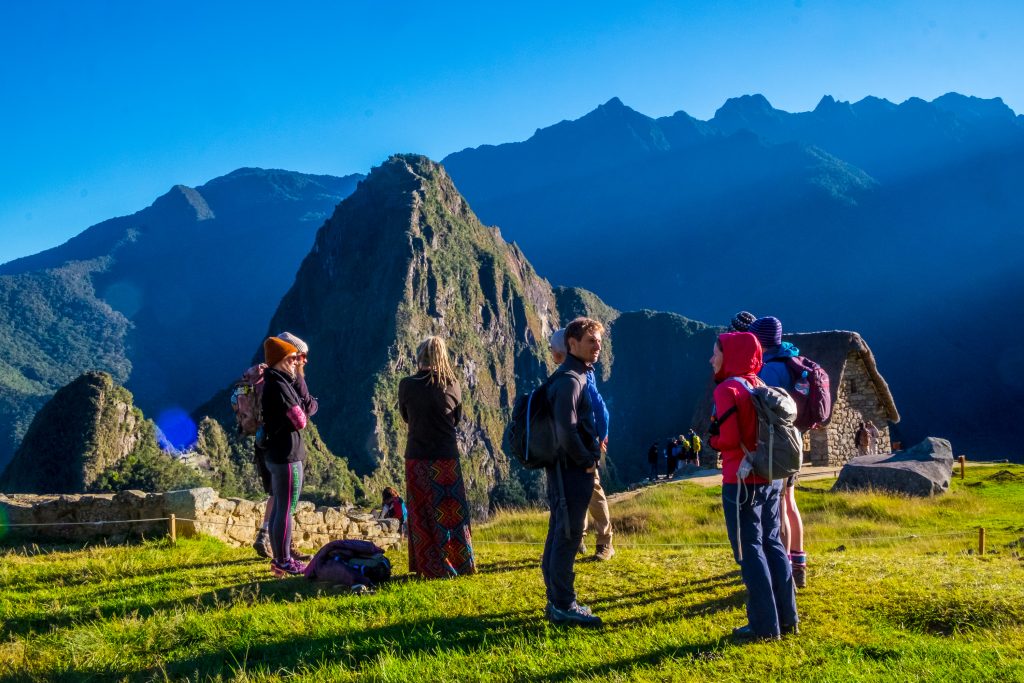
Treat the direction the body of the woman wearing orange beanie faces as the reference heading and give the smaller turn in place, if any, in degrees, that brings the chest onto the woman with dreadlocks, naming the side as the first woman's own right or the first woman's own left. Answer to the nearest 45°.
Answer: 0° — they already face them

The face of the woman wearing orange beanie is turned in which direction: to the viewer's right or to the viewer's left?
to the viewer's right

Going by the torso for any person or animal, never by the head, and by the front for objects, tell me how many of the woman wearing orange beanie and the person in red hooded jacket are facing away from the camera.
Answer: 0

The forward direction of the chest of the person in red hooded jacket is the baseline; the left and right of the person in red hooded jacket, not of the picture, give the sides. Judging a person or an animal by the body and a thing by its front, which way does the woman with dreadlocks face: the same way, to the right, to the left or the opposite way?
to the right

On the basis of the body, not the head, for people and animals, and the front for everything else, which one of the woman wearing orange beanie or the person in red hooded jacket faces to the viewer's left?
the person in red hooded jacket

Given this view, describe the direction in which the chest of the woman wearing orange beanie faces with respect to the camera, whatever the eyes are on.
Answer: to the viewer's right

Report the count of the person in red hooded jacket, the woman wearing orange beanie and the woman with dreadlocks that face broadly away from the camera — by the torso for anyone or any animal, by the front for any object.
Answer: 1

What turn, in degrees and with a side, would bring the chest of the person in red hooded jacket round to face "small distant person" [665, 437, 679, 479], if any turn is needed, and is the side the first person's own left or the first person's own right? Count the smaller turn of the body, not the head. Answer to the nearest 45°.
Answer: approximately 90° to the first person's own right

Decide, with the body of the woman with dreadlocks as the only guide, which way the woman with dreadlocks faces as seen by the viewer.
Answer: away from the camera

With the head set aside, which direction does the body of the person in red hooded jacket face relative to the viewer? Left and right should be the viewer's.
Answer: facing to the left of the viewer

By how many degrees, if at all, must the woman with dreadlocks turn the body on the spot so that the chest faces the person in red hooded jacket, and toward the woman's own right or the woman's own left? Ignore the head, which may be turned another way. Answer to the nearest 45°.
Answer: approximately 135° to the woman's own right

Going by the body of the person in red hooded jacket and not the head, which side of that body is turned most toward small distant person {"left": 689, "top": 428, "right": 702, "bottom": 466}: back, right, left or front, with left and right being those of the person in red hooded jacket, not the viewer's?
right
